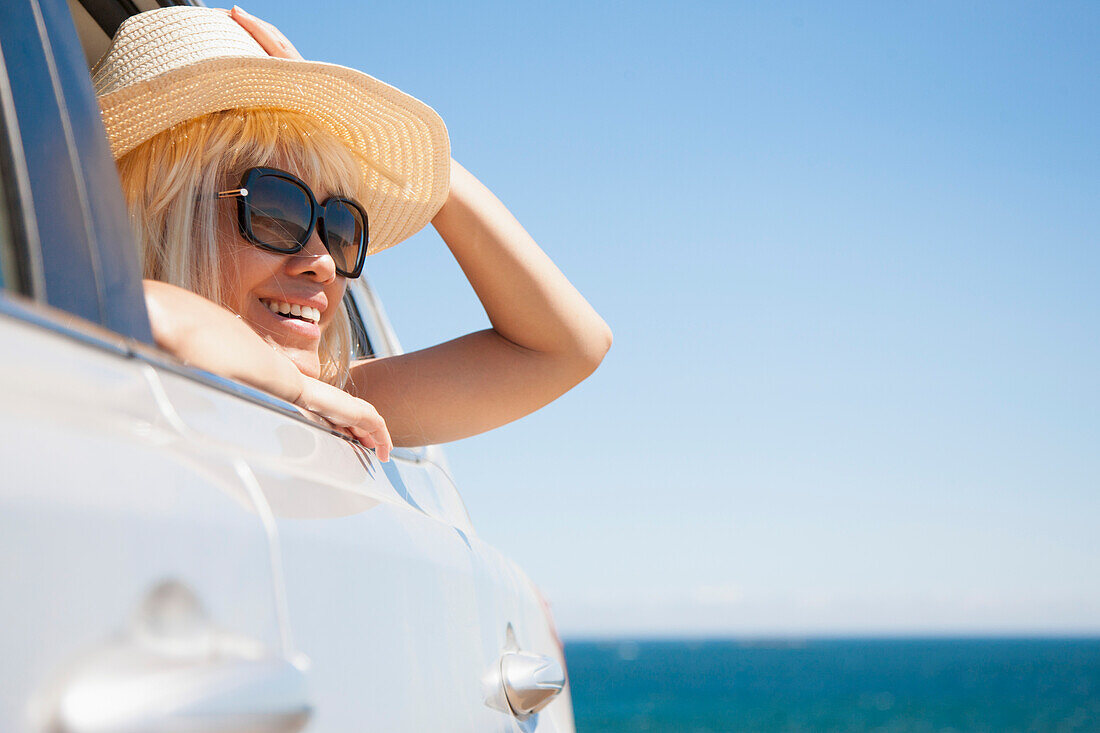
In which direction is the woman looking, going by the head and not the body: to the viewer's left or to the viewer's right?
to the viewer's right

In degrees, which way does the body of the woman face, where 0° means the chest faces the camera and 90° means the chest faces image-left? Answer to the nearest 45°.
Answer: approximately 315°
